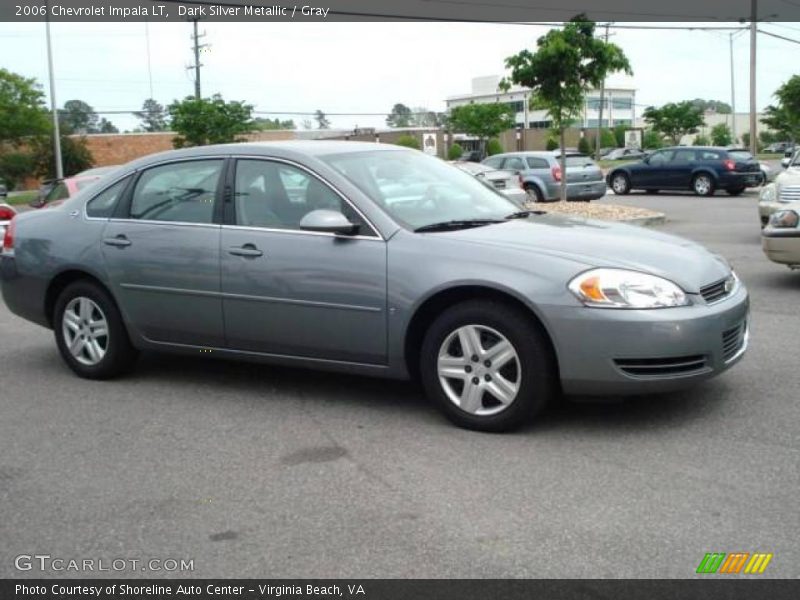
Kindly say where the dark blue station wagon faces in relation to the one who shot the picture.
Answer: facing away from the viewer and to the left of the viewer

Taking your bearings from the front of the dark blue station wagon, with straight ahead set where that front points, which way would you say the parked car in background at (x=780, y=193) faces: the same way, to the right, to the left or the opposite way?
to the left

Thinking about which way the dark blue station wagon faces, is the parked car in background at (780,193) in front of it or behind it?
behind

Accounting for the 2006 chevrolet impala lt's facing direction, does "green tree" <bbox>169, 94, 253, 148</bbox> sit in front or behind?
behind

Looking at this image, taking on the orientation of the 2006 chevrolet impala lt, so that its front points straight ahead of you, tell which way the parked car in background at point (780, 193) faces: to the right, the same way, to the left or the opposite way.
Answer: to the right

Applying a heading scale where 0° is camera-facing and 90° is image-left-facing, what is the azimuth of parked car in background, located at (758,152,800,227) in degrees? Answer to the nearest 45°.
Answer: approximately 45°

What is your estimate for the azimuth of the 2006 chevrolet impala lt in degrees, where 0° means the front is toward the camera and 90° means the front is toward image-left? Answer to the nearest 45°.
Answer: approximately 315°

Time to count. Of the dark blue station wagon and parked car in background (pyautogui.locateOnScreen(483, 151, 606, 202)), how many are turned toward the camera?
0

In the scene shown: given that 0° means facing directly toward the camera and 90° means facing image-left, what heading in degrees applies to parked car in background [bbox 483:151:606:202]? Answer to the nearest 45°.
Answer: approximately 135°
